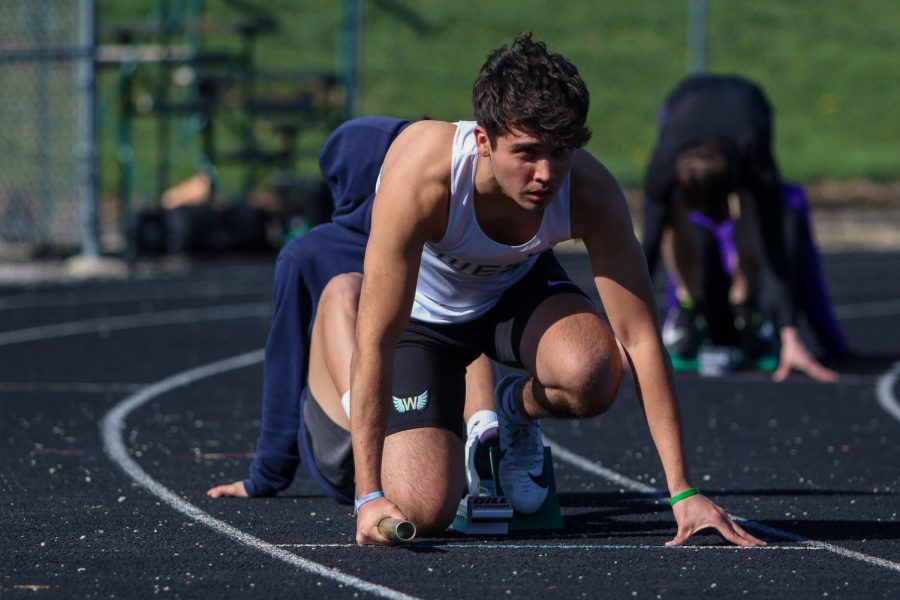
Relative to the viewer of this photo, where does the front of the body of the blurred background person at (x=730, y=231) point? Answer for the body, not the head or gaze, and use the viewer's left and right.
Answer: facing the viewer

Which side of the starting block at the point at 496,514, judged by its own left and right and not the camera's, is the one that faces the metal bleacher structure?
back

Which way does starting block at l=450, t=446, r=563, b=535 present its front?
toward the camera

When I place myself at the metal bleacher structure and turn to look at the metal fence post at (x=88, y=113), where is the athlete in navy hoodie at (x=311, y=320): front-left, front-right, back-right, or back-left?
front-left

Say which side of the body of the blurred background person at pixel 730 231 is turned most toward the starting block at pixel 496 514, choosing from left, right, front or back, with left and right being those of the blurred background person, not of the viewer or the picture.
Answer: front

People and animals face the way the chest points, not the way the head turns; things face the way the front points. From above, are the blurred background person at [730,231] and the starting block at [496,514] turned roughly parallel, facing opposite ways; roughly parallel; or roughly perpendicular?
roughly parallel

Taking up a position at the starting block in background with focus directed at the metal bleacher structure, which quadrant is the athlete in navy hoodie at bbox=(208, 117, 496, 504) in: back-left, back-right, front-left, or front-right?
back-left

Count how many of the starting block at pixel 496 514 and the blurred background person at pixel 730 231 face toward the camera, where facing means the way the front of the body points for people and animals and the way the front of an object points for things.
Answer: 2

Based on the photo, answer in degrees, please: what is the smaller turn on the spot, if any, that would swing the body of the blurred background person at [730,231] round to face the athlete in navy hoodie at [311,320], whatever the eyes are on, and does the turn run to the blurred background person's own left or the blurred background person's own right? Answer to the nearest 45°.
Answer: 0° — they already face them

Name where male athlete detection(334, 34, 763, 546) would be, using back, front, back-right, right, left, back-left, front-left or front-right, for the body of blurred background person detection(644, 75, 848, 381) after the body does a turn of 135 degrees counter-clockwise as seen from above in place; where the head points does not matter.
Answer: back-right
